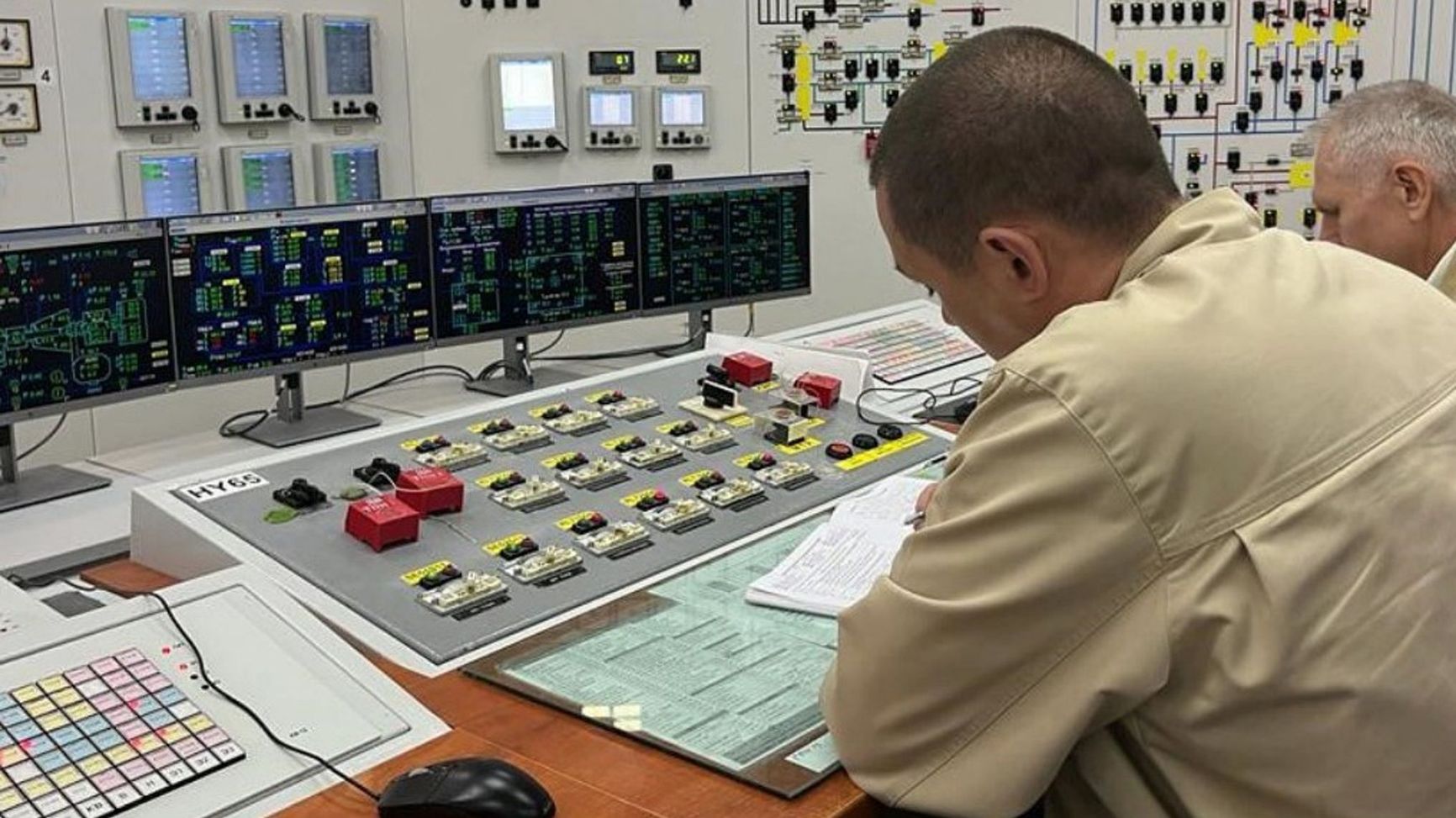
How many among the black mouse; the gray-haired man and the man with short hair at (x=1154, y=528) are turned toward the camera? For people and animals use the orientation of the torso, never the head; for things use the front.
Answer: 0

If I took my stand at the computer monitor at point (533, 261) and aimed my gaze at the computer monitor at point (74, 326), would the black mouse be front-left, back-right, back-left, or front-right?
front-left

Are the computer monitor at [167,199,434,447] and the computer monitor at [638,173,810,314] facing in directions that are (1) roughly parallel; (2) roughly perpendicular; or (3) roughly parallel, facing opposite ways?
roughly parallel

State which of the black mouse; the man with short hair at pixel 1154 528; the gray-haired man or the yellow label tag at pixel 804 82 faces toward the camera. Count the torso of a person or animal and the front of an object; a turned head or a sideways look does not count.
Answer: the yellow label tag

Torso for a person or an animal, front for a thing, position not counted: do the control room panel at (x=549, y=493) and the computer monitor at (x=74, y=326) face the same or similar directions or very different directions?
same or similar directions

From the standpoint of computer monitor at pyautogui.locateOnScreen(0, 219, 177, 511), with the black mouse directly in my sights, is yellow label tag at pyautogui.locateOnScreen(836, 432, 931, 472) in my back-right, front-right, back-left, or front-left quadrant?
front-left

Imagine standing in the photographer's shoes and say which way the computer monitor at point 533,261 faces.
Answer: facing the viewer and to the right of the viewer

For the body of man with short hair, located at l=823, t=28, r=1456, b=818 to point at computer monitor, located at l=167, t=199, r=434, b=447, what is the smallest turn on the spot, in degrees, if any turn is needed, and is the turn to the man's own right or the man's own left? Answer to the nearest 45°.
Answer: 0° — they already face it

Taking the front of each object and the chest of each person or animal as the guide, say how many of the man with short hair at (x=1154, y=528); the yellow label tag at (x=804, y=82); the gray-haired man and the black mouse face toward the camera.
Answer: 1

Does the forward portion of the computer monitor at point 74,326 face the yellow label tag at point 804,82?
no

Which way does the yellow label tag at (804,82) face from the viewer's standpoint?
toward the camera

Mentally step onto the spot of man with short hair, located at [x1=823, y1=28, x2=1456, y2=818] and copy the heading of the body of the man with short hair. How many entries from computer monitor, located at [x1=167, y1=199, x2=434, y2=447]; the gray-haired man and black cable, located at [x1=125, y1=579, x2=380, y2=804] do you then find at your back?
0

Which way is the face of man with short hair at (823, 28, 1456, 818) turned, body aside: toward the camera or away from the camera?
away from the camera

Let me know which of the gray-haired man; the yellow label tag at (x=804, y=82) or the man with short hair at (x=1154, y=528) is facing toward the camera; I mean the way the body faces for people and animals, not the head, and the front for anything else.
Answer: the yellow label tag

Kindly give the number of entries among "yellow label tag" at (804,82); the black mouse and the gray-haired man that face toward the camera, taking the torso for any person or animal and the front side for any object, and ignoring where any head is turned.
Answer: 1
